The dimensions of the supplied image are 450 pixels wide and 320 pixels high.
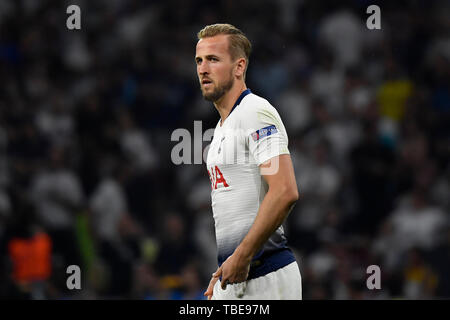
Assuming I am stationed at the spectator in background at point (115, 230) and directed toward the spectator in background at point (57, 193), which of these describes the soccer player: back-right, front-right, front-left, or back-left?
back-left

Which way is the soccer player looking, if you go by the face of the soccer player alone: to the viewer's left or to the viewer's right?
to the viewer's left

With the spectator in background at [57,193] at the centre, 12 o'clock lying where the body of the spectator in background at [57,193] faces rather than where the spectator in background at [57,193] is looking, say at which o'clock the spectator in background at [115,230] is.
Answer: the spectator in background at [115,230] is roughly at 10 o'clock from the spectator in background at [57,193].

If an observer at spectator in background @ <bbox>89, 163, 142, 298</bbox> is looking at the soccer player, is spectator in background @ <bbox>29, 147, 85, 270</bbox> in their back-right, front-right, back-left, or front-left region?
back-right

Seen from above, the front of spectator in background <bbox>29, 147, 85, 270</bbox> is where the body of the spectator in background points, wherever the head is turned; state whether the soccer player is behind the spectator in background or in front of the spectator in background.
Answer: in front

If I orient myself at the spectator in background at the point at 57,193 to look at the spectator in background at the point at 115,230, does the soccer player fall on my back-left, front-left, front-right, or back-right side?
front-right

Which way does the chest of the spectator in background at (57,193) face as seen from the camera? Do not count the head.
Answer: toward the camera

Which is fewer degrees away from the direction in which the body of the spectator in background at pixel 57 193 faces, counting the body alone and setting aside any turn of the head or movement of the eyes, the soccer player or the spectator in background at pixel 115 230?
the soccer player

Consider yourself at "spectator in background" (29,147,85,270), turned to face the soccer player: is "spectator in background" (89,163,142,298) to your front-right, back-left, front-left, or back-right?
front-left
